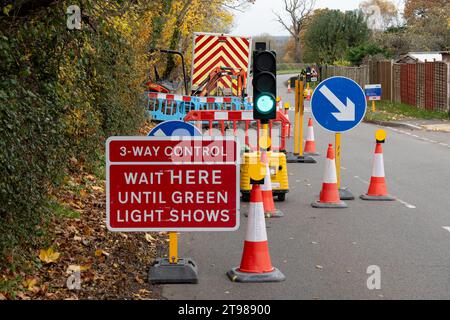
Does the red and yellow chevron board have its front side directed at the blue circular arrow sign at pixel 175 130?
yes

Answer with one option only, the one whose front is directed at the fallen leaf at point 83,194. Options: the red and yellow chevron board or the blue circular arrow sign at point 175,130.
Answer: the red and yellow chevron board

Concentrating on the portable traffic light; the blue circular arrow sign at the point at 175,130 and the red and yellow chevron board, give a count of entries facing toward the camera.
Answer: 3

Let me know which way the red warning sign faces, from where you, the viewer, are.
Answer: facing the viewer

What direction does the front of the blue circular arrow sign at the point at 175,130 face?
toward the camera

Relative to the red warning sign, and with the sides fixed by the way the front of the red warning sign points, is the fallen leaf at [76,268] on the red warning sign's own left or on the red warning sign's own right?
on the red warning sign's own right

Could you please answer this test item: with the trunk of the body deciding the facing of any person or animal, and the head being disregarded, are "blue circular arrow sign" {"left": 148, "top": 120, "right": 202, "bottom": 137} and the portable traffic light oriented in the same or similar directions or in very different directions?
same or similar directions

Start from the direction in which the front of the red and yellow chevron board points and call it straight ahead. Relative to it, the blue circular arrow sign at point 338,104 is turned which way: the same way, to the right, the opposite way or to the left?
the same way

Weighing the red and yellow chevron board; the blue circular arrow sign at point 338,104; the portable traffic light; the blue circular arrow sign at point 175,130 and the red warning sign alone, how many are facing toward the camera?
5

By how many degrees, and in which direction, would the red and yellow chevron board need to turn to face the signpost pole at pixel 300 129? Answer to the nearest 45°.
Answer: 0° — it already faces it

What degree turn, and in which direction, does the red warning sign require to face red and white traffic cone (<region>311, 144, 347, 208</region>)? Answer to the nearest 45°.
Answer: approximately 135° to its left

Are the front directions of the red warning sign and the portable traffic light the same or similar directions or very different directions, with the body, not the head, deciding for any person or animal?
same or similar directions

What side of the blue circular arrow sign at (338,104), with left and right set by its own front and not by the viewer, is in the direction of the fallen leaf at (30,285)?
front

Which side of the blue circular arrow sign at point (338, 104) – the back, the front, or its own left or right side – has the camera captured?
front

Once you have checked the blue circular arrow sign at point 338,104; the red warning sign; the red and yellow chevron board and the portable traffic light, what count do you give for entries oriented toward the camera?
4

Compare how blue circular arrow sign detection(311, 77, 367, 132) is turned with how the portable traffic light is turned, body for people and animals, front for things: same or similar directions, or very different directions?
same or similar directions

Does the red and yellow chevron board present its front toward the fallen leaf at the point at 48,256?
yes
